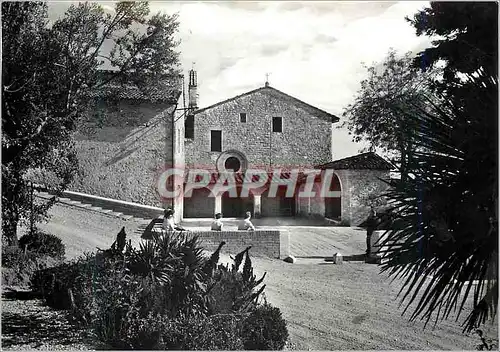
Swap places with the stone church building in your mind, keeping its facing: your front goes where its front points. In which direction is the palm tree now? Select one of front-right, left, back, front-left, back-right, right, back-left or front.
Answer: front-left

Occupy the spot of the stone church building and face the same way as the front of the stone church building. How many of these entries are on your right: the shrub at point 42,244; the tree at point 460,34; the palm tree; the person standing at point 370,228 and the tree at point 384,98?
1

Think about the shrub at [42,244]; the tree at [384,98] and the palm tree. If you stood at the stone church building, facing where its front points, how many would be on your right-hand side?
1

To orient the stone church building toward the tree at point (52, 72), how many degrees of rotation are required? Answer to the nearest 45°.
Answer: approximately 90° to its right

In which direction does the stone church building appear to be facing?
toward the camera

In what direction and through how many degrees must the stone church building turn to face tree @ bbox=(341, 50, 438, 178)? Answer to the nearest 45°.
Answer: approximately 90° to its left

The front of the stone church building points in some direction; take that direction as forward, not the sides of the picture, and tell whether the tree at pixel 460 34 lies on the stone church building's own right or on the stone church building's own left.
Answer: on the stone church building's own left

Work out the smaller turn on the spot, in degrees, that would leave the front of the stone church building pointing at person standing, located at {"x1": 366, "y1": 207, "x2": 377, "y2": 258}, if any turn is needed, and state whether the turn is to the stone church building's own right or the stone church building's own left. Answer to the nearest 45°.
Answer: approximately 45° to the stone church building's own left
